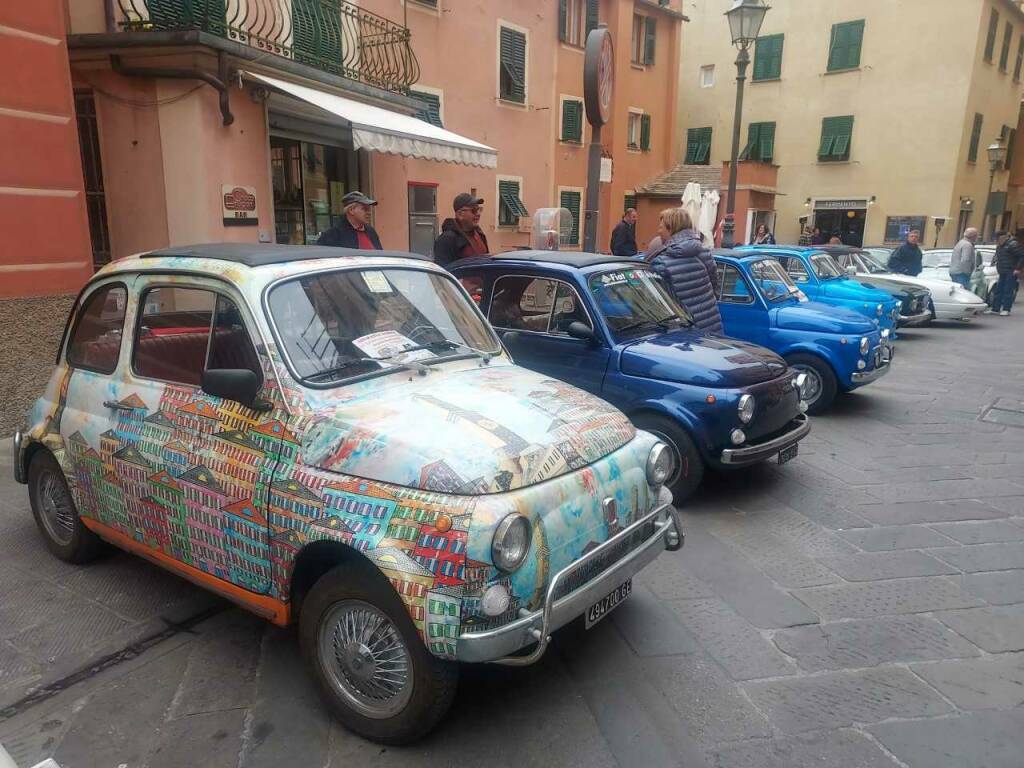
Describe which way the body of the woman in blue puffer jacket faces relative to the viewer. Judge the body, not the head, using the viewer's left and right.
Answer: facing away from the viewer and to the left of the viewer

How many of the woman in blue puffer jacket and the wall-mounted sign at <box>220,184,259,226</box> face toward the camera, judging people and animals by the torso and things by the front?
1

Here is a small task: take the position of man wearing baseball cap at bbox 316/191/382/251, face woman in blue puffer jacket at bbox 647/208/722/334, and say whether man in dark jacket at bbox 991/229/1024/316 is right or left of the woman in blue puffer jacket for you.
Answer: left

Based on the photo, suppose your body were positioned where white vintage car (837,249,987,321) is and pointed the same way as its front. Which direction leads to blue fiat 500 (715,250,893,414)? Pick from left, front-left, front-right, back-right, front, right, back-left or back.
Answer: front-right

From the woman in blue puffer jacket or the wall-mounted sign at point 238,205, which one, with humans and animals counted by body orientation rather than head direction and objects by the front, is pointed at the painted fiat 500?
the wall-mounted sign

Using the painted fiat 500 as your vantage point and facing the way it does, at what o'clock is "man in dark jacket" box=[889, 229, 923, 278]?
The man in dark jacket is roughly at 9 o'clock from the painted fiat 500.

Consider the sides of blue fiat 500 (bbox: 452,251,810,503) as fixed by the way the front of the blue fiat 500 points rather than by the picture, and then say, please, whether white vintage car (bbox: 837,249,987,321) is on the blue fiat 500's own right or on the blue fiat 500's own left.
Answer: on the blue fiat 500's own left

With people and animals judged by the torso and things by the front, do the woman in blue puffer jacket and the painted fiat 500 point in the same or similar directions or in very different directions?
very different directions

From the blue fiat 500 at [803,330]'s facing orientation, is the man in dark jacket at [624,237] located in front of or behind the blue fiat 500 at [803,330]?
behind

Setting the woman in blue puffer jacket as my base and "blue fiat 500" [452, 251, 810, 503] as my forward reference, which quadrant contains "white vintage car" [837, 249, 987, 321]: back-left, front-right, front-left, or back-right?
back-left

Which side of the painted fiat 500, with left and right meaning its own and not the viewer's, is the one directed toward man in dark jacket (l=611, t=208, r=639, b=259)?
left

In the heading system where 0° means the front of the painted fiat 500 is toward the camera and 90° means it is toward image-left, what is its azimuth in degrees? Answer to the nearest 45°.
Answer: approximately 315°

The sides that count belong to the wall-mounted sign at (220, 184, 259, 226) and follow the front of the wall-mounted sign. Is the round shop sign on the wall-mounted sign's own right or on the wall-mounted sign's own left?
on the wall-mounted sign's own left
